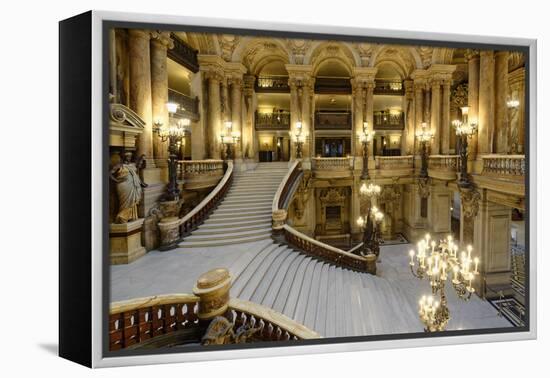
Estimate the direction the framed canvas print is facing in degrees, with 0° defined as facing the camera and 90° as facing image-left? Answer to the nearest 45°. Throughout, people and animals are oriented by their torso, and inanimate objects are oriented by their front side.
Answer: approximately 315°
